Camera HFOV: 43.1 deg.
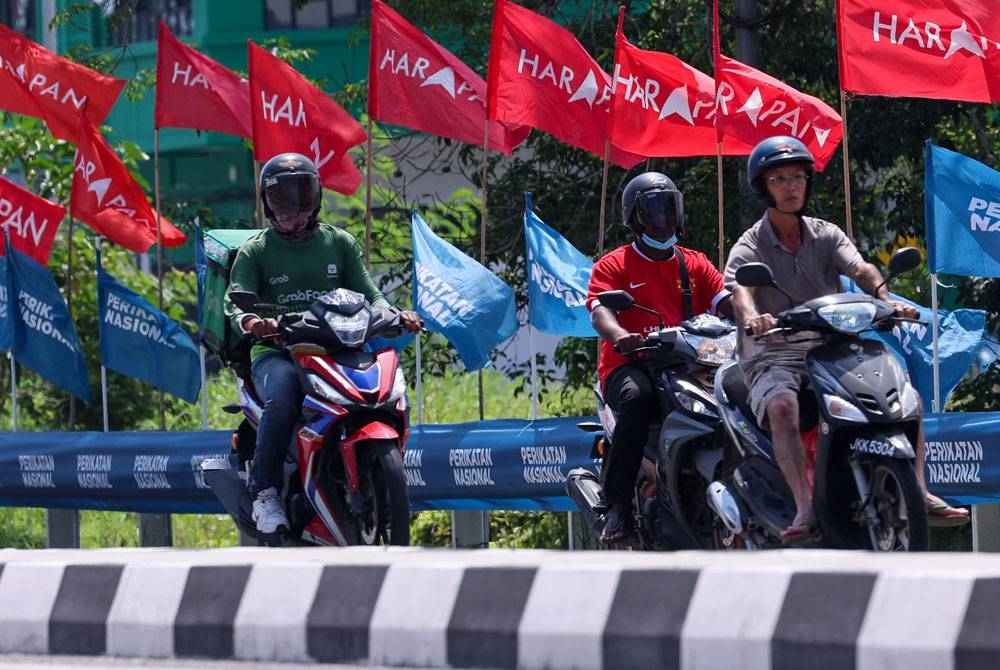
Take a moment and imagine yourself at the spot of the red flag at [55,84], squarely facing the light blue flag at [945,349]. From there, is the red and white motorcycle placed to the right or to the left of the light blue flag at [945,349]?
right

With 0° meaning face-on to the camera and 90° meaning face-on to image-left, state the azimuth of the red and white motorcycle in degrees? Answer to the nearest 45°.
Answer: approximately 315°

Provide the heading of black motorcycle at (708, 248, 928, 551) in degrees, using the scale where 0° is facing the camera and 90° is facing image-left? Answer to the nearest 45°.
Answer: approximately 315°

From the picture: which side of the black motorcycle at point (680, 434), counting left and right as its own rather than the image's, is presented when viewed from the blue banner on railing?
back

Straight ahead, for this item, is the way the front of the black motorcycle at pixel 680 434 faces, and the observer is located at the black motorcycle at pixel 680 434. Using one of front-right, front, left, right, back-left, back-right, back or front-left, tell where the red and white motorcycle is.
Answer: back-right

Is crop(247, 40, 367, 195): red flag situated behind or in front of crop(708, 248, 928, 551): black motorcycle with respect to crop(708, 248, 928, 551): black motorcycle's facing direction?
behind

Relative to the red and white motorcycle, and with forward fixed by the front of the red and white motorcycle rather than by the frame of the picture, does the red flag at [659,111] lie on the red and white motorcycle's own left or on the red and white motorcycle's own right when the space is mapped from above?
on the red and white motorcycle's own left

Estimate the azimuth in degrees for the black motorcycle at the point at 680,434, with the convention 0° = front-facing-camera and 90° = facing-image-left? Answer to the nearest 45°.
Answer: approximately 315°

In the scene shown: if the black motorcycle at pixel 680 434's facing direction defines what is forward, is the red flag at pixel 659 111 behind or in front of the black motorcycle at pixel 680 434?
behind

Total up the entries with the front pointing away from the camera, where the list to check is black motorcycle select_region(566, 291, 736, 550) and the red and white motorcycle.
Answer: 0

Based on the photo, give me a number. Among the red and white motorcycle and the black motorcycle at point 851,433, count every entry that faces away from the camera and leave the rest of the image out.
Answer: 0

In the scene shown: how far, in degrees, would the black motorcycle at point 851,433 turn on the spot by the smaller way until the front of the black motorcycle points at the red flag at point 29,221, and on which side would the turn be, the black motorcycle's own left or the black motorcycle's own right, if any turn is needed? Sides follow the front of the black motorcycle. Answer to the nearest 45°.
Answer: approximately 180°

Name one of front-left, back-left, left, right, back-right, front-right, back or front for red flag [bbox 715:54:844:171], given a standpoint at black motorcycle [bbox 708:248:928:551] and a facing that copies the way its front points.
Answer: back-left
